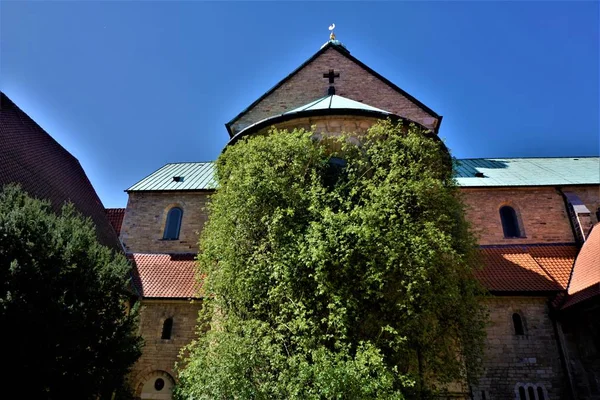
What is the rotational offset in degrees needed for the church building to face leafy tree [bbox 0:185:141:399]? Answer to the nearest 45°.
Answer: approximately 45° to its right

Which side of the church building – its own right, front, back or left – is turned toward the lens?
back
